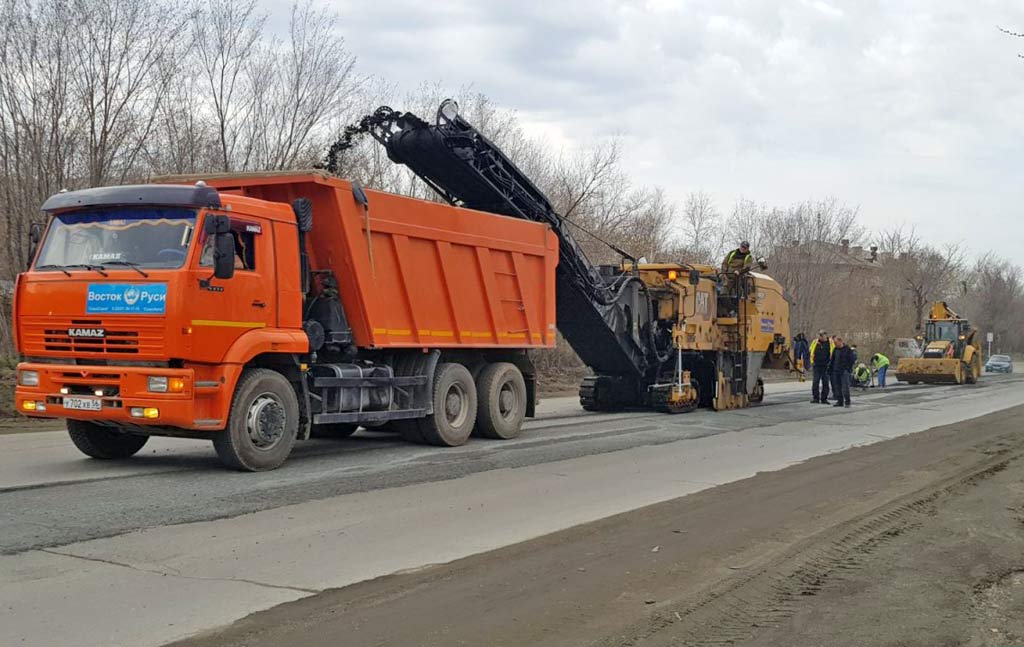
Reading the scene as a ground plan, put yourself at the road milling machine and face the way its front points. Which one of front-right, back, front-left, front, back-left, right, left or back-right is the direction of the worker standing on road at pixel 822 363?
back

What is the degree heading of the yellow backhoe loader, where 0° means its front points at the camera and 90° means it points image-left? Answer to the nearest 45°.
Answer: approximately 45°

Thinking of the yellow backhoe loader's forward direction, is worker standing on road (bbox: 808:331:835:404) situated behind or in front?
in front

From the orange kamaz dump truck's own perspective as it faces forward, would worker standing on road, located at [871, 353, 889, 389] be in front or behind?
behind

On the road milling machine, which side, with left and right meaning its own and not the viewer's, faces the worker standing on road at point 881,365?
back

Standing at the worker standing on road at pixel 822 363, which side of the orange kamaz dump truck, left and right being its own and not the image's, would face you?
back

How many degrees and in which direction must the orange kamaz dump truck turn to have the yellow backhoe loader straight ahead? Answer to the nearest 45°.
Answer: approximately 180°

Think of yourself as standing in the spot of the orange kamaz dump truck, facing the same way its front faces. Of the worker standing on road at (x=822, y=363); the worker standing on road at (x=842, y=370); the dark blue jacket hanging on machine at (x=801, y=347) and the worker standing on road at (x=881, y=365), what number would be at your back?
4

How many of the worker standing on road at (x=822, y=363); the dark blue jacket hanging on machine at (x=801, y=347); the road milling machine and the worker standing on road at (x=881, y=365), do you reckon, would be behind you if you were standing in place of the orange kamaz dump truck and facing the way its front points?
4

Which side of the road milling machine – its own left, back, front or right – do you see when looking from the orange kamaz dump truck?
front

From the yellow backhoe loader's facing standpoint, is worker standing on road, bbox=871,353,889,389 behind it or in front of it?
in front

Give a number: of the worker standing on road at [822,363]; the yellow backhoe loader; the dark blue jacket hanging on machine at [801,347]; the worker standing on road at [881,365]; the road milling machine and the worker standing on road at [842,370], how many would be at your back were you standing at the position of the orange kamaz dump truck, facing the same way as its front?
6

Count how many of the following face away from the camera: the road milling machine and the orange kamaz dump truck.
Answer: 0

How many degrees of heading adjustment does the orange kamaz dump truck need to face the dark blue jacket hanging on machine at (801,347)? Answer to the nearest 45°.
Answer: approximately 180°

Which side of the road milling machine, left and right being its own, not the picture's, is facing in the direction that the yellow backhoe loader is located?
back
